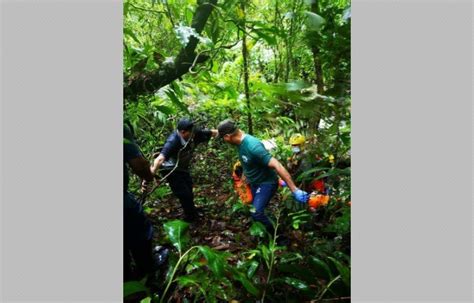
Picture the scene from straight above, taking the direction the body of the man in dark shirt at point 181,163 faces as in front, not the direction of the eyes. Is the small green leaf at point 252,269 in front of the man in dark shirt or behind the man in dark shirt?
in front

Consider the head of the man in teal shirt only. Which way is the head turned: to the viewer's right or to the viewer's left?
to the viewer's left

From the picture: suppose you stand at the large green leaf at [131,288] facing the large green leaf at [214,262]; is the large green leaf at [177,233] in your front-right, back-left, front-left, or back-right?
front-left

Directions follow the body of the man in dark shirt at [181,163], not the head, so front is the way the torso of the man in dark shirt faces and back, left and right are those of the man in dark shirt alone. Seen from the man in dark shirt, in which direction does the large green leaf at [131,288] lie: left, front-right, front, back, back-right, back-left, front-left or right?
front-right
